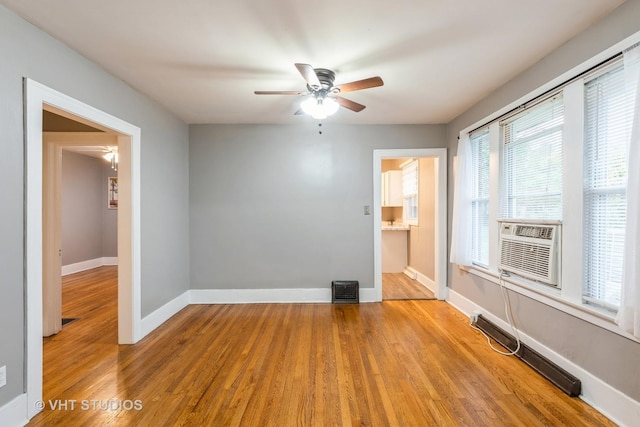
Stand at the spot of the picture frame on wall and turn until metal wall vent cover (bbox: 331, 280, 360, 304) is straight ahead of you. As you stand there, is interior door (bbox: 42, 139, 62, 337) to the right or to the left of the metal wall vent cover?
right

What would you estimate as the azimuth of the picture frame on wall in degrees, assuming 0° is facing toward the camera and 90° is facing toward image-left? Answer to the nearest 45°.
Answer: approximately 0°

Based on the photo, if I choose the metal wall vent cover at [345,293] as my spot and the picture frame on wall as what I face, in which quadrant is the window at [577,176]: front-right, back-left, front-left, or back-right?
back-left

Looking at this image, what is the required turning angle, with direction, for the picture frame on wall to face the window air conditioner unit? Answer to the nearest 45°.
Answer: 0° — it already faces it

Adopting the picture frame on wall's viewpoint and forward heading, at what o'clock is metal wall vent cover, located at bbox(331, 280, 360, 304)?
The metal wall vent cover is roughly at 11 o'clock from the picture frame on wall.

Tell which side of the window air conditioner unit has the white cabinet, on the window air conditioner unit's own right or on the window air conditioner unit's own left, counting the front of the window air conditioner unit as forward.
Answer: on the window air conditioner unit's own right

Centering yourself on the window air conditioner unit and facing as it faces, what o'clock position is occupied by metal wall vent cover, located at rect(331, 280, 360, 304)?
The metal wall vent cover is roughly at 2 o'clock from the window air conditioner unit.

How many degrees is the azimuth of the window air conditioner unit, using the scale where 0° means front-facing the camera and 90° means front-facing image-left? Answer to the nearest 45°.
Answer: approximately 45°

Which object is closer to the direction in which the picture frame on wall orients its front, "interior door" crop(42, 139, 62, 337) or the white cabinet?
the interior door

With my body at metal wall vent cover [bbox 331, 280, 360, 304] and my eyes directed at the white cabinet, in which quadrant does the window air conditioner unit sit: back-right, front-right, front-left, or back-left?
back-right

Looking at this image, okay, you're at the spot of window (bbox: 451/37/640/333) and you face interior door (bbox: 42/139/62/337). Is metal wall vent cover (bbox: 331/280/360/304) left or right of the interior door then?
right
